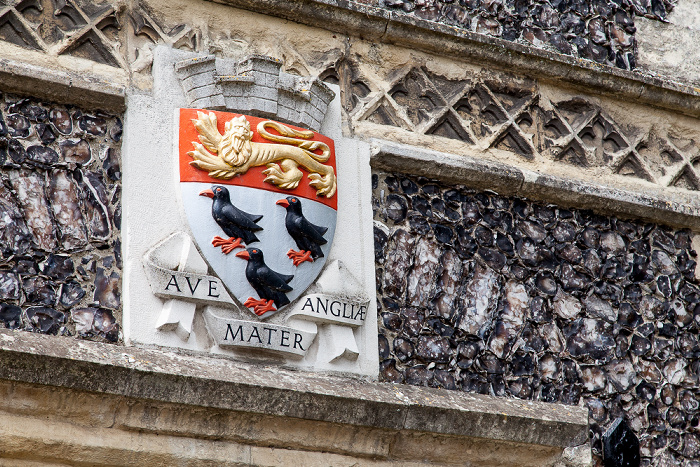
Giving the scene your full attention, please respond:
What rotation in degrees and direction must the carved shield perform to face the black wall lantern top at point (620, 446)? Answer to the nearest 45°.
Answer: approximately 45° to its left

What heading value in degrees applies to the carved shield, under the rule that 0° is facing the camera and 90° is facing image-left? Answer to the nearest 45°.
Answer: approximately 315°
